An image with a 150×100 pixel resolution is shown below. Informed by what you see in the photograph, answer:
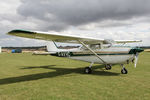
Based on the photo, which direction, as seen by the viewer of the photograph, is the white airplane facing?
facing the viewer and to the right of the viewer
